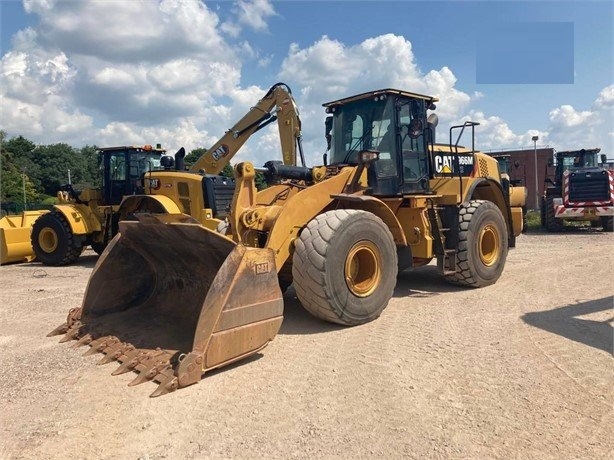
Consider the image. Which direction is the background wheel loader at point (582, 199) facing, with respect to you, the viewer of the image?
facing away from the viewer

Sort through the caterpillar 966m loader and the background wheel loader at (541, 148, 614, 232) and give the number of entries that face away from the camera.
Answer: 1

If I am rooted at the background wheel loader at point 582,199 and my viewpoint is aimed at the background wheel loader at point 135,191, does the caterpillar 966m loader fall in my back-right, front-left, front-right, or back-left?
front-left

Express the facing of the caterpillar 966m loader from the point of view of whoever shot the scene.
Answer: facing the viewer and to the left of the viewer

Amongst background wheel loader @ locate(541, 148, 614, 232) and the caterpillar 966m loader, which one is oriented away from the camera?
the background wheel loader

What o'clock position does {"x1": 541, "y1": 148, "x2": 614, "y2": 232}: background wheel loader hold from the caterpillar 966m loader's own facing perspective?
The background wheel loader is roughly at 6 o'clock from the caterpillar 966m loader.

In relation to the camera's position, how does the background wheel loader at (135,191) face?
facing away from the viewer and to the left of the viewer

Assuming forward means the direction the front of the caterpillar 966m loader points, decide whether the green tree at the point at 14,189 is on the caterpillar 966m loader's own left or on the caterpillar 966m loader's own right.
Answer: on the caterpillar 966m loader's own right
